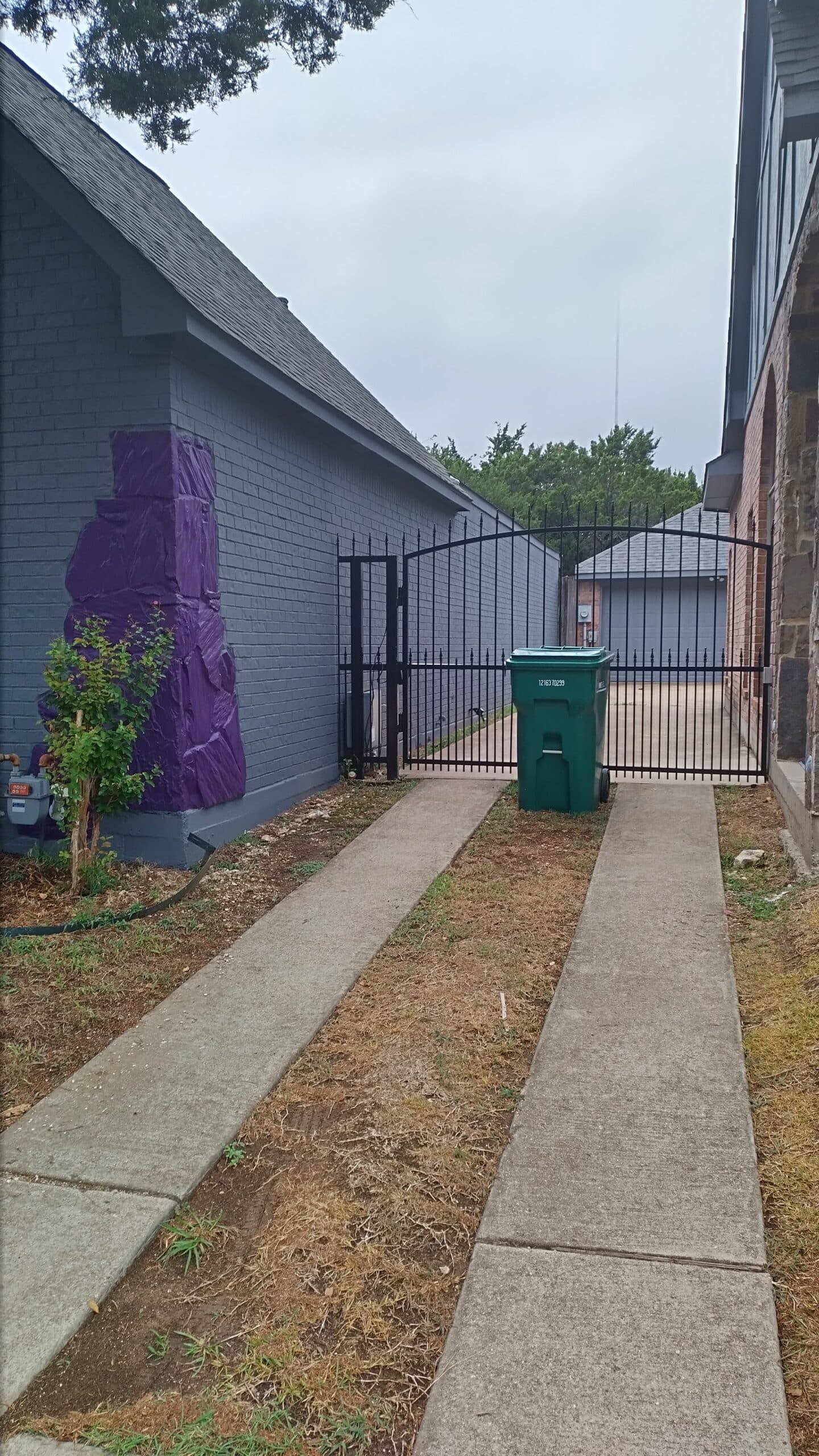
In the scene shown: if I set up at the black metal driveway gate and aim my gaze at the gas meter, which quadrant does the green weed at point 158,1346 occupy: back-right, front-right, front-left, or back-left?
front-left

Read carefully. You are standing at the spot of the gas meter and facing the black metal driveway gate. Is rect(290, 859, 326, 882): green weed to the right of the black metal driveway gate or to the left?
right

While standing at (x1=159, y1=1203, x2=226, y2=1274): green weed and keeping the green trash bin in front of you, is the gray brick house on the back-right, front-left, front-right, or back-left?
front-left

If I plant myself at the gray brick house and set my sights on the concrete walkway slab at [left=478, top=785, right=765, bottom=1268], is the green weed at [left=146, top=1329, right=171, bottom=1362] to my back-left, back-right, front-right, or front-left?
front-right

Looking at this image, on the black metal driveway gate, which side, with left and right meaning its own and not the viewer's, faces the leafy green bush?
front

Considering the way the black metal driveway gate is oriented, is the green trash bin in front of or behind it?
in front

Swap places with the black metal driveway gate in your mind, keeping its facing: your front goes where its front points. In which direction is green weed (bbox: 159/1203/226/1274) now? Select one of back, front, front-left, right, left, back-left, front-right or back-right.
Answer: front

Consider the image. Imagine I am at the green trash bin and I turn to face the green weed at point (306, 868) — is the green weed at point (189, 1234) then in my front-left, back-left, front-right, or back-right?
front-left

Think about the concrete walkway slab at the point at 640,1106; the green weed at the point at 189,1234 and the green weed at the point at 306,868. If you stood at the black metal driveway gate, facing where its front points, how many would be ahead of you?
3

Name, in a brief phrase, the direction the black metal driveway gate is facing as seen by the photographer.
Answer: facing the viewer

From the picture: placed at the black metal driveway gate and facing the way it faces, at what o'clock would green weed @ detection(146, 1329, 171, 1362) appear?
The green weed is roughly at 12 o'clock from the black metal driveway gate.

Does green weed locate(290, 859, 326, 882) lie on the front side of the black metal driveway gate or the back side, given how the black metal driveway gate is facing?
on the front side
